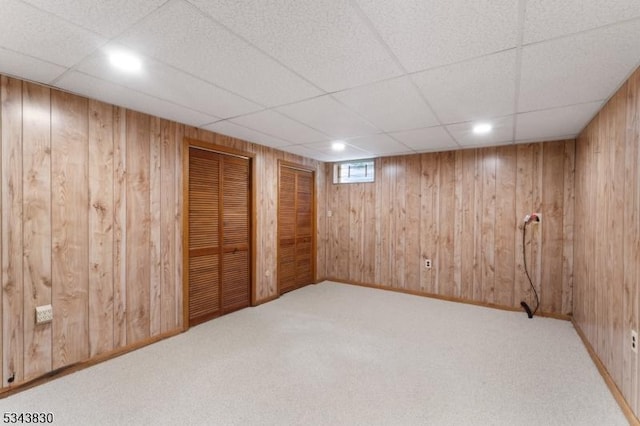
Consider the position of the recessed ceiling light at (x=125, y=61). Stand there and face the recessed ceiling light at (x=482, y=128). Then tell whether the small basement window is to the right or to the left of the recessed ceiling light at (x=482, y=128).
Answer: left

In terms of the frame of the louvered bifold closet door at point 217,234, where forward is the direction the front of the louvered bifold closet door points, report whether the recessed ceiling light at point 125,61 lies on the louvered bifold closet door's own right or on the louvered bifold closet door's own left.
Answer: on the louvered bifold closet door's own right

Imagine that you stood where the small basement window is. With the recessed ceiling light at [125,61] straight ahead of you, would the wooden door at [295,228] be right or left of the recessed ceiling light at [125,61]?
right

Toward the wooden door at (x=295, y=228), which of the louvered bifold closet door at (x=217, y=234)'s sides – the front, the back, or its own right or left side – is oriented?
left

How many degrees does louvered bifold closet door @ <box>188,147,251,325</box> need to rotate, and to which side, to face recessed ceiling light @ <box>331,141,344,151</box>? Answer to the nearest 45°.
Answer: approximately 45° to its left

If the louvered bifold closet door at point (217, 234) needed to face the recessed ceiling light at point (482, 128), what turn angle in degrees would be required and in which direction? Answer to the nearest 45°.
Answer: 0° — it already faces it

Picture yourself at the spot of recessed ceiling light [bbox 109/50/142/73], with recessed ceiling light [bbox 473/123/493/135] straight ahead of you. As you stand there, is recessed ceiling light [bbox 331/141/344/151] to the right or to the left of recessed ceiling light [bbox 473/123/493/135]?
left

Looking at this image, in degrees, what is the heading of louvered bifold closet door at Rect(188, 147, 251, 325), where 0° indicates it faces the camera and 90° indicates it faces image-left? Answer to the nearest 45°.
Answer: approximately 315°
